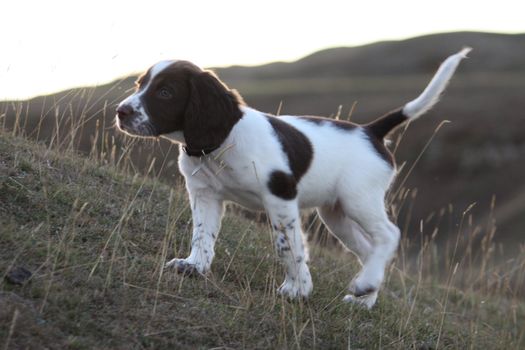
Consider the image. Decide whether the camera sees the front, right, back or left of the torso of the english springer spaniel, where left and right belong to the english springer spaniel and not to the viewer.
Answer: left
